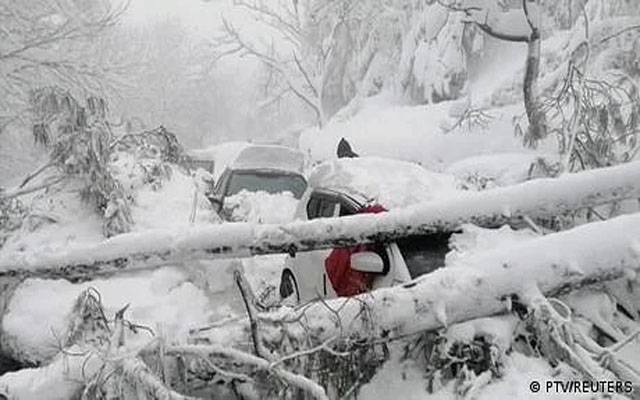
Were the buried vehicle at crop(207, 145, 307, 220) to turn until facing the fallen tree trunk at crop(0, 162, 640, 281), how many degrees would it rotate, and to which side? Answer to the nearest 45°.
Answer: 0° — it already faces it

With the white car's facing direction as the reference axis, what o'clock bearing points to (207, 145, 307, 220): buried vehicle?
The buried vehicle is roughly at 7 o'clock from the white car.

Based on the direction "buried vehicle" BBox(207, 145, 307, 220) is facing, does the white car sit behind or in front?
in front

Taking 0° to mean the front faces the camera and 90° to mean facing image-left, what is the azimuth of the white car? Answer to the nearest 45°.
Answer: approximately 315°

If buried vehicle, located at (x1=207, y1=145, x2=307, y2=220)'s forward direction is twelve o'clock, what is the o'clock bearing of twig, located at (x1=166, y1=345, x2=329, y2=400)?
The twig is roughly at 12 o'clock from the buried vehicle.

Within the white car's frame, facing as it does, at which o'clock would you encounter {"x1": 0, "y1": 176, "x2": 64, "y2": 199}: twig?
The twig is roughly at 5 o'clock from the white car.

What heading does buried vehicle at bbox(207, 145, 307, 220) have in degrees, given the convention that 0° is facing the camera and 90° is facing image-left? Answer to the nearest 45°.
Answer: approximately 0°

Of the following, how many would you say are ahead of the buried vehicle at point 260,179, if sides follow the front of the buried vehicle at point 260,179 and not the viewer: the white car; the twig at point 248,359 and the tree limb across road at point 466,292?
3
